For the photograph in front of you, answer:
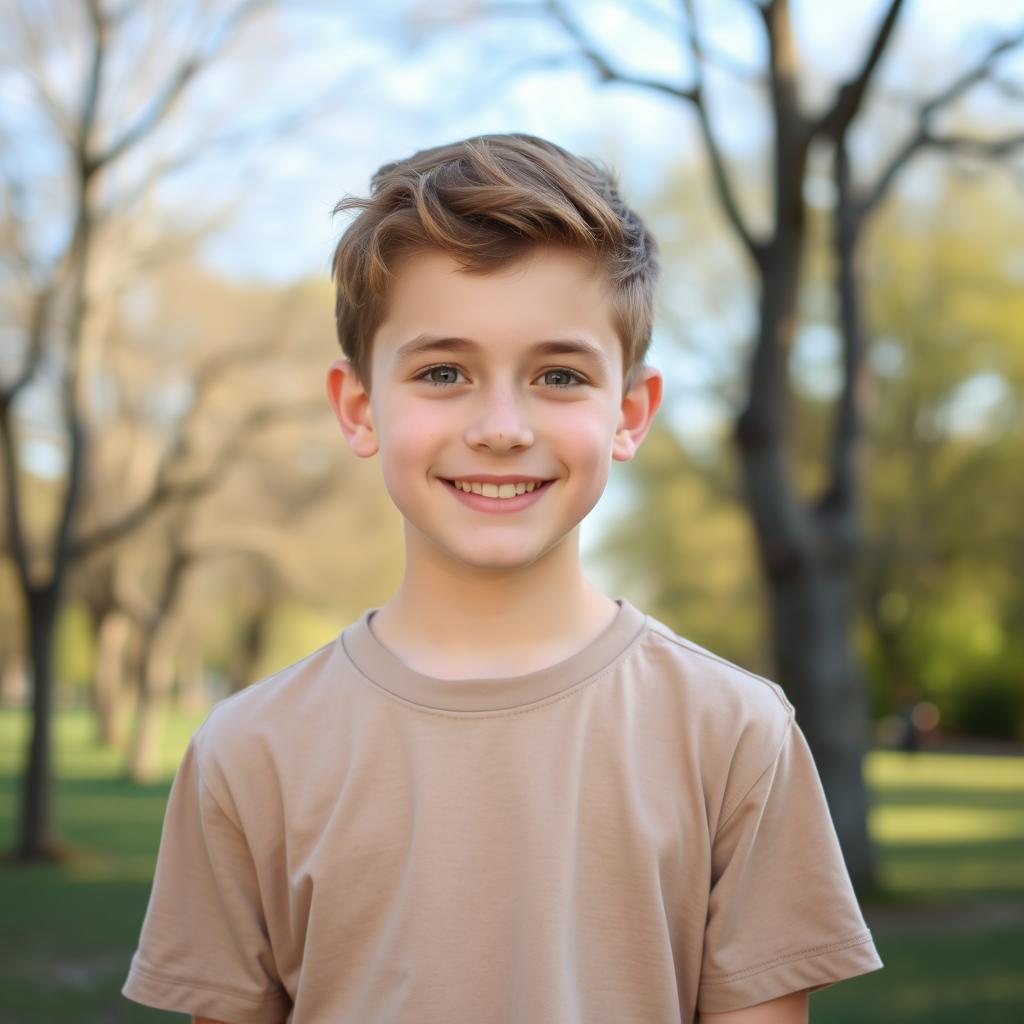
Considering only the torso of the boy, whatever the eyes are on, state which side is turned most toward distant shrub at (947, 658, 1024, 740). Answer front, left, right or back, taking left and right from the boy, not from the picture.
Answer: back

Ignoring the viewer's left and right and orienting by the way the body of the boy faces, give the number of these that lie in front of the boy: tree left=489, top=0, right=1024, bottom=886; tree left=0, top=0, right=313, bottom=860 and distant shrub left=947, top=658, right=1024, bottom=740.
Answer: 0

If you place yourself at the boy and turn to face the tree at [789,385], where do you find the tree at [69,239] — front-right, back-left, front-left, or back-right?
front-left

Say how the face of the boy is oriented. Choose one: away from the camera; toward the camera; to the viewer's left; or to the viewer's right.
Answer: toward the camera

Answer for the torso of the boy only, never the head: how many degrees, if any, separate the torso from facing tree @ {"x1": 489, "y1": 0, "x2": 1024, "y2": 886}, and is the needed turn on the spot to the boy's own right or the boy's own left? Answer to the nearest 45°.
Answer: approximately 180°

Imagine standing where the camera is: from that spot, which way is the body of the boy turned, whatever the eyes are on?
toward the camera

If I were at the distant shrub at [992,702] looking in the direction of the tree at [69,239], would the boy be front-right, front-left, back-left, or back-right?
front-left

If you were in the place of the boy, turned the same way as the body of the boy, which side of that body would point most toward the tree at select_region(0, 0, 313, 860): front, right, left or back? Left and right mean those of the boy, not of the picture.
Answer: back
